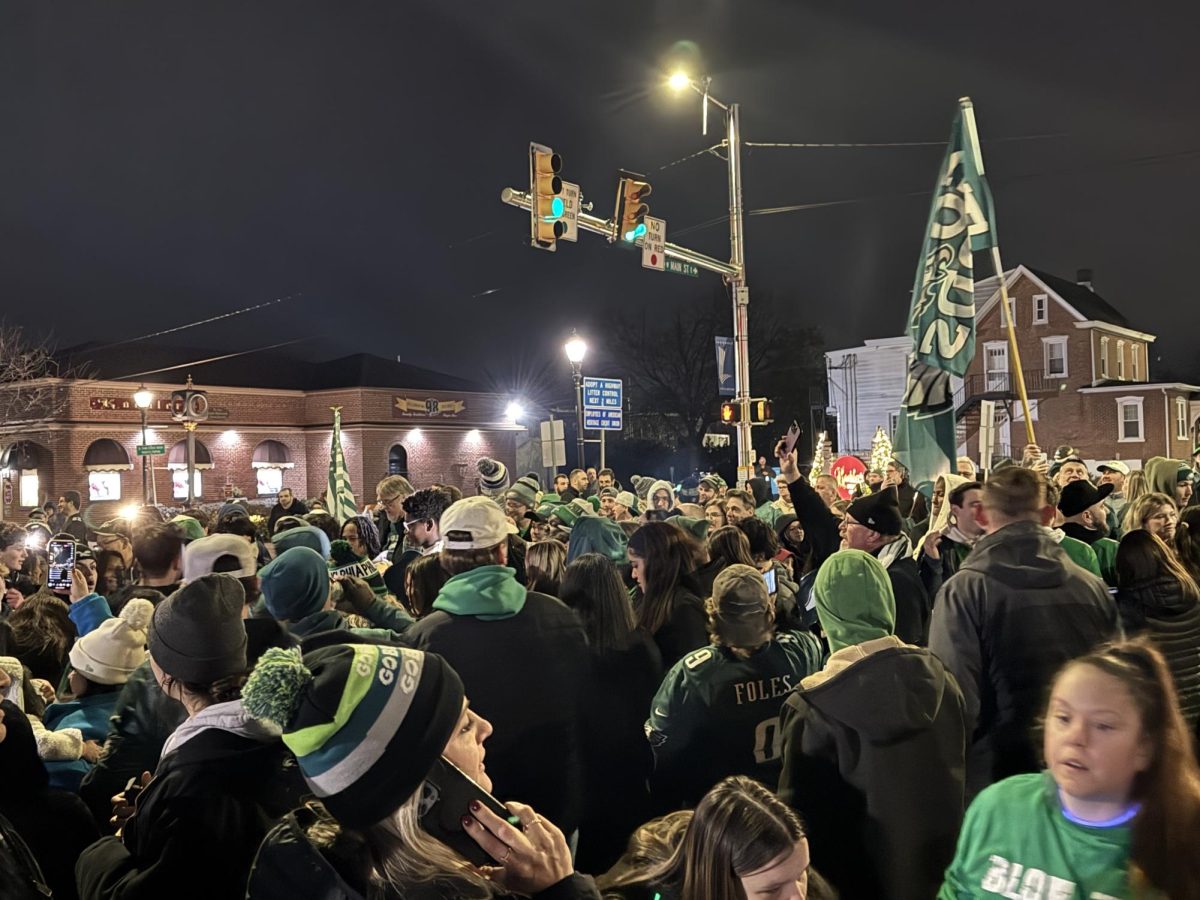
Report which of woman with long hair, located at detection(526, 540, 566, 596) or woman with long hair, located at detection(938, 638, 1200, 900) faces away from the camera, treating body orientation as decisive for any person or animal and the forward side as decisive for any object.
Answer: woman with long hair, located at detection(526, 540, 566, 596)

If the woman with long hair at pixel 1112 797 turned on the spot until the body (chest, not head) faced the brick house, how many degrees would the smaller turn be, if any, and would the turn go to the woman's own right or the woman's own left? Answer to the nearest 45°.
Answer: approximately 135° to the woman's own right

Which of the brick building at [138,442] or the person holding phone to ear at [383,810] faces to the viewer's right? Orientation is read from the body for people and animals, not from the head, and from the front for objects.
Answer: the person holding phone to ear

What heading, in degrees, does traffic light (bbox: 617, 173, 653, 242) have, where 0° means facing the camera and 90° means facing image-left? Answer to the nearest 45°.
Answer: approximately 315°

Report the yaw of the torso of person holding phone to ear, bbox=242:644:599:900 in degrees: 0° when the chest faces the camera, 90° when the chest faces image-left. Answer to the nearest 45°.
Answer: approximately 270°

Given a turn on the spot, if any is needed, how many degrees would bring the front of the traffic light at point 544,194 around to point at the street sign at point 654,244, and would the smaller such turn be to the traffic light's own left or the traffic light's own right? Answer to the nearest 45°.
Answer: approximately 90° to the traffic light's own left

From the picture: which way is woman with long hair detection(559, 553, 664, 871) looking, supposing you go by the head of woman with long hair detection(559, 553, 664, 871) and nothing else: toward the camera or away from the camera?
away from the camera
